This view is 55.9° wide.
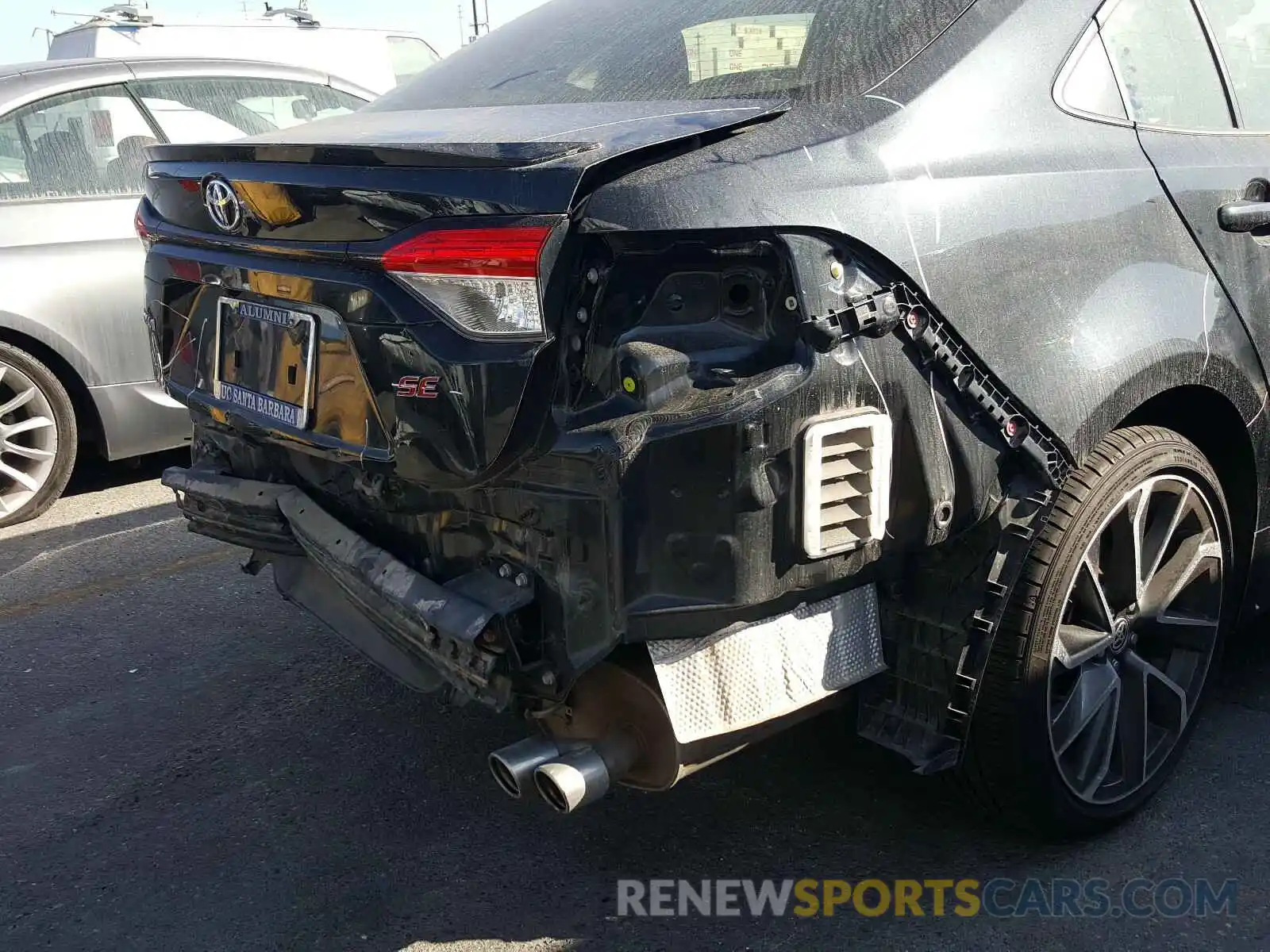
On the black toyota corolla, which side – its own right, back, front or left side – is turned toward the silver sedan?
left

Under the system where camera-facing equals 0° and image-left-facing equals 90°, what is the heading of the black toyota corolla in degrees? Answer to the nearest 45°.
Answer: approximately 225°
